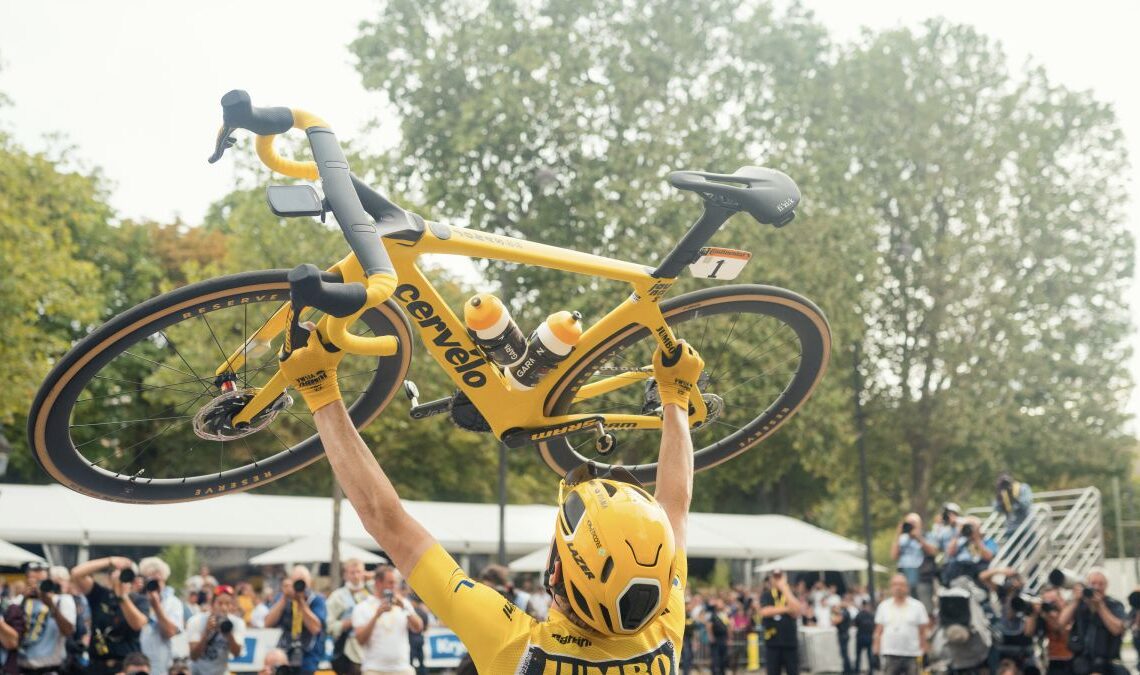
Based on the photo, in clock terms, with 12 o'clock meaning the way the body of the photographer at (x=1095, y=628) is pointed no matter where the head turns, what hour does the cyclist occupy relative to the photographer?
The cyclist is roughly at 12 o'clock from the photographer.

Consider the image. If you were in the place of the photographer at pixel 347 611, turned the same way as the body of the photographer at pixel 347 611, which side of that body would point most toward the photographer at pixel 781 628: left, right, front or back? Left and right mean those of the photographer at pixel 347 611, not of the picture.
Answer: left

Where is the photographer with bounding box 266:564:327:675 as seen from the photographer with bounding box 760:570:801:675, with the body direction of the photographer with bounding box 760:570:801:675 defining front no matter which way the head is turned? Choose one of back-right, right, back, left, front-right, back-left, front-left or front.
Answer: front-right

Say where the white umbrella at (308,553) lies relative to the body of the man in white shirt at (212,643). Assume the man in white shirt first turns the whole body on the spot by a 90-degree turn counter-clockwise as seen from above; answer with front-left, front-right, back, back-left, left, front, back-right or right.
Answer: left

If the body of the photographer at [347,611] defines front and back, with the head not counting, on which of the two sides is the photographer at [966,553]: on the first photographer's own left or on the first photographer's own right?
on the first photographer's own left

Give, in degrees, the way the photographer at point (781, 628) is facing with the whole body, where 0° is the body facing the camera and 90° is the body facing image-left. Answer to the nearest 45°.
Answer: approximately 0°

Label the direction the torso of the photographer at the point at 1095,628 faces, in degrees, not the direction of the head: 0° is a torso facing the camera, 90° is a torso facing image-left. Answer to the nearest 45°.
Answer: approximately 0°

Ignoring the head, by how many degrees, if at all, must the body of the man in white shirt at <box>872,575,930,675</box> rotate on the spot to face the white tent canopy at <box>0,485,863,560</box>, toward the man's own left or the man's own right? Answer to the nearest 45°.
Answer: approximately 135° to the man's own right

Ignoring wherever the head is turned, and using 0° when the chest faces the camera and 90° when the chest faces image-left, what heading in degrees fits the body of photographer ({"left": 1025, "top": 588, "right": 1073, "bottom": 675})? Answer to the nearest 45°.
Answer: approximately 45°

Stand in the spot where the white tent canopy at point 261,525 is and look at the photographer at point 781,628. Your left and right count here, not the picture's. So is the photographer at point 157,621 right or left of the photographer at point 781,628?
right

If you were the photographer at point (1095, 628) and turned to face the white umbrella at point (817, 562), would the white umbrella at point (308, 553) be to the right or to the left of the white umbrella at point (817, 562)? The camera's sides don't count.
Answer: left

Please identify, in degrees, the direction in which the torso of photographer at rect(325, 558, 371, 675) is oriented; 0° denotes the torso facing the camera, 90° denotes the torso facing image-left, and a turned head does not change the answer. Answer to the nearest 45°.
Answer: approximately 315°
